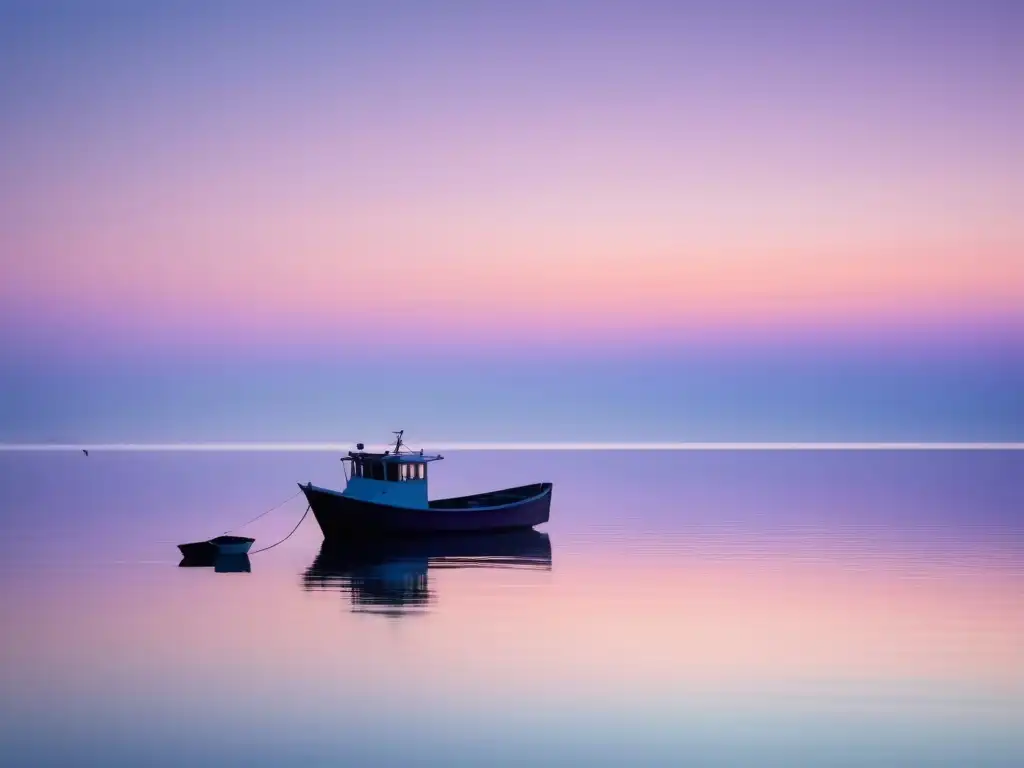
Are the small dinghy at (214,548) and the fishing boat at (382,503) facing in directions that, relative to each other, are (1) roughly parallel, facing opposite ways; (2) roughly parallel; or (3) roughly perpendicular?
roughly parallel, facing opposite ways

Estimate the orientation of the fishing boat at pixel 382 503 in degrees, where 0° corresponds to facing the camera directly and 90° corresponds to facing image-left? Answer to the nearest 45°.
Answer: approximately 90°

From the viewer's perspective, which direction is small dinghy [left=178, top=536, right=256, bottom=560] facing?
to the viewer's right

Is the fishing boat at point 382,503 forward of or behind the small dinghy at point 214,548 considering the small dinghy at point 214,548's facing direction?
forward

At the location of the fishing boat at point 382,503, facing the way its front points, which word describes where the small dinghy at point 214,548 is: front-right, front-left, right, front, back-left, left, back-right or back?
front-left

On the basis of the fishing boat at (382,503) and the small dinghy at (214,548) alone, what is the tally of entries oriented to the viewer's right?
1
